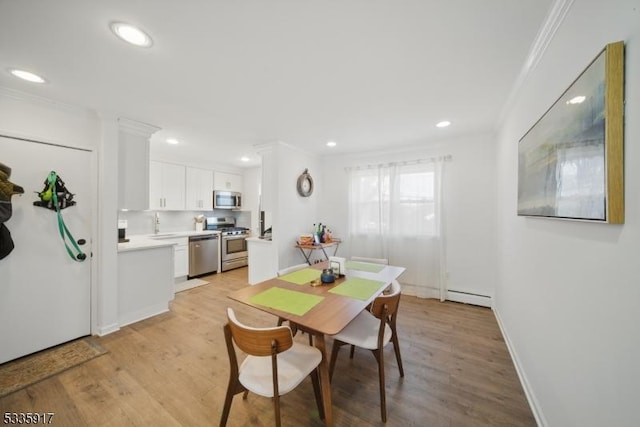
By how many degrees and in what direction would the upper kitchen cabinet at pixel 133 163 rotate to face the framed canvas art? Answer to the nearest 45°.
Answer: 0° — it already faces it

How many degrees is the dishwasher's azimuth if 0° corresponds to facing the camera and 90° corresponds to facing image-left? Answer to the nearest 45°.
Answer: approximately 315°

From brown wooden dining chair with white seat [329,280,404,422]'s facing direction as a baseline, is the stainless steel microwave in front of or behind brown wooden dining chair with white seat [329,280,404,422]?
in front

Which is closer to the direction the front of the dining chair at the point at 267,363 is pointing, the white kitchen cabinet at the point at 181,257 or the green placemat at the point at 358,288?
the green placemat

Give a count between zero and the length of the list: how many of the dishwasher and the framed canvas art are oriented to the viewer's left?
1

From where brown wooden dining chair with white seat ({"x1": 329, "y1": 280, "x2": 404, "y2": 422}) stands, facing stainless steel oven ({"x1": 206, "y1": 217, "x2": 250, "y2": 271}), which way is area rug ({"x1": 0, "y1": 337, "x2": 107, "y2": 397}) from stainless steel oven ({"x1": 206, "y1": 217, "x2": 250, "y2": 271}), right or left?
left

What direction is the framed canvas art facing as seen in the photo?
to the viewer's left
